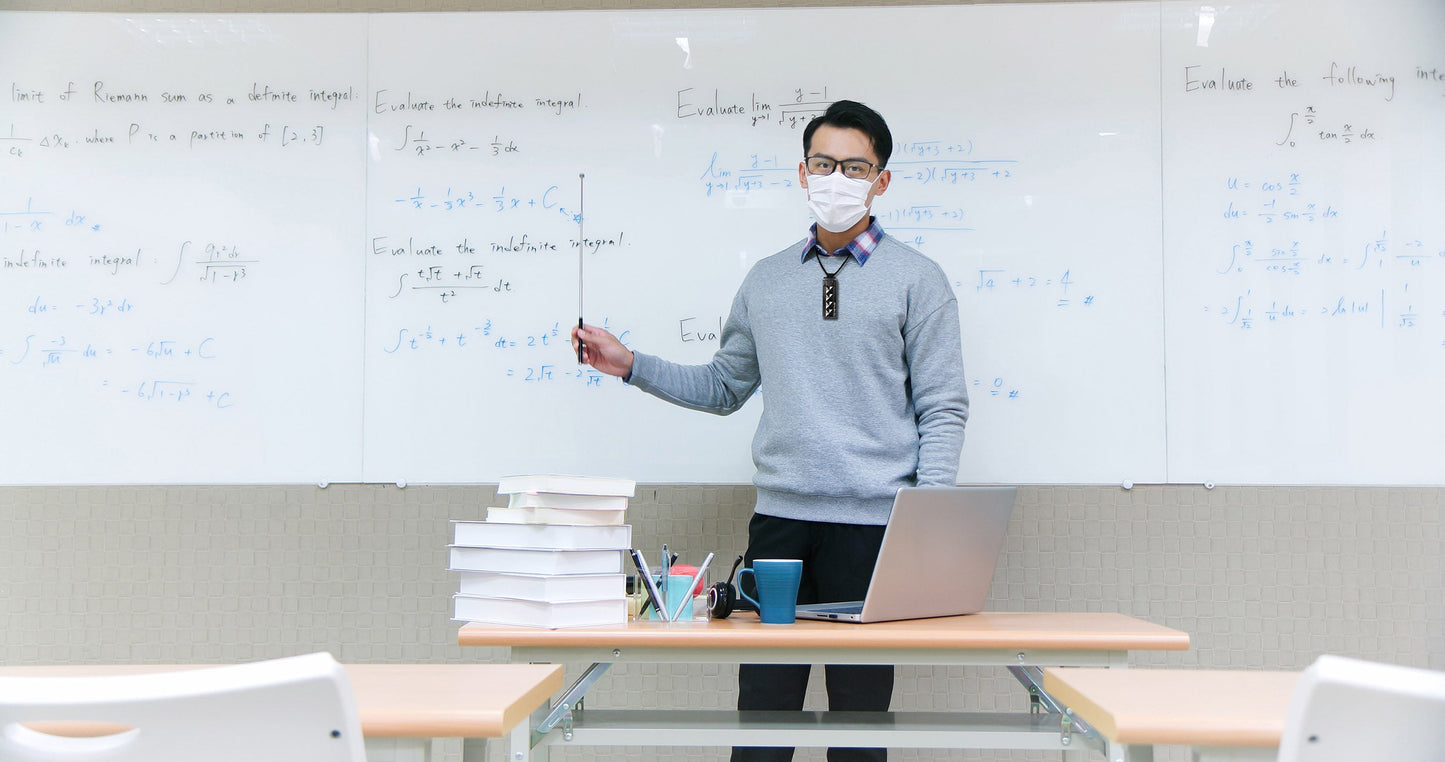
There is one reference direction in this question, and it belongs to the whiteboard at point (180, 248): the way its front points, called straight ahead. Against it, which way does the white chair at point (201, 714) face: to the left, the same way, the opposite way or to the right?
the opposite way

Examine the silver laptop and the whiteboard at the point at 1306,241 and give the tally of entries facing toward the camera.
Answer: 1

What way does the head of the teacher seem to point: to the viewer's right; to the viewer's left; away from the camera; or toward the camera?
toward the camera

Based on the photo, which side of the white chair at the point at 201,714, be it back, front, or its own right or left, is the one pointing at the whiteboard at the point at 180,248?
front

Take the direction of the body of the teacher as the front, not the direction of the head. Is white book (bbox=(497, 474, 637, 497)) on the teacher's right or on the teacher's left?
on the teacher's right

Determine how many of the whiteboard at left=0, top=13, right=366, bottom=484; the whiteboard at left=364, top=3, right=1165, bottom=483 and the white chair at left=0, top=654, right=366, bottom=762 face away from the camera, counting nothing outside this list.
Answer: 1

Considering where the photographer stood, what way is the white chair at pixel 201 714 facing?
facing away from the viewer

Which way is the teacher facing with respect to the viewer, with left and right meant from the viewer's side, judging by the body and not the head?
facing the viewer

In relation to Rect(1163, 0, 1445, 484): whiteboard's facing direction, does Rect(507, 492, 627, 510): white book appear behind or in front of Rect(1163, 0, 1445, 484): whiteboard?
in front

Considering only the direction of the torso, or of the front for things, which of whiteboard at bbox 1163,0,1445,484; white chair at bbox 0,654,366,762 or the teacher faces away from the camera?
the white chair

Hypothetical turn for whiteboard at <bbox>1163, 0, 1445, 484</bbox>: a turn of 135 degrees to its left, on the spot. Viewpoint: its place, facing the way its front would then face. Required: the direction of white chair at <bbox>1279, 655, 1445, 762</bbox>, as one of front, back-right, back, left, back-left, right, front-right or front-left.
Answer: back-right

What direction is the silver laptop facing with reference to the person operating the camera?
facing away from the viewer and to the left of the viewer

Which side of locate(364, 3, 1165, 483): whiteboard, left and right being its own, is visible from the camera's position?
front

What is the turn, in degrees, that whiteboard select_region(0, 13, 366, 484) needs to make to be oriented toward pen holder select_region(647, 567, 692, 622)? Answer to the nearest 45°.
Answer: approximately 45° to its left

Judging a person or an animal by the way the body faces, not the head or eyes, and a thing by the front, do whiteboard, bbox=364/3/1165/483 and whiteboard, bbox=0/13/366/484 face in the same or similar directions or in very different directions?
same or similar directions

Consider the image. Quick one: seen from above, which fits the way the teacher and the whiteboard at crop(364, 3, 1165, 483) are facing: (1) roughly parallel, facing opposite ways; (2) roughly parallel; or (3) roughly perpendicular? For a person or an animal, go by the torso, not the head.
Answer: roughly parallel

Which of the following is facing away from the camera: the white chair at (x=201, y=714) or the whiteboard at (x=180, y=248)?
the white chair

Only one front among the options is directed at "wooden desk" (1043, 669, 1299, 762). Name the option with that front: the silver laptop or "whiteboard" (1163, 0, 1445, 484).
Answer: the whiteboard
